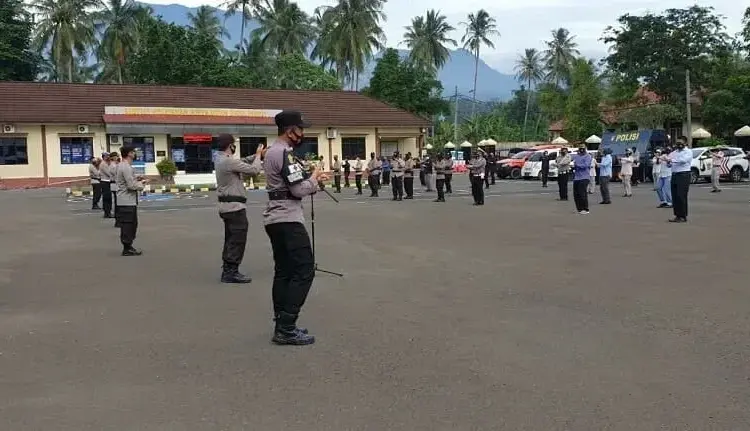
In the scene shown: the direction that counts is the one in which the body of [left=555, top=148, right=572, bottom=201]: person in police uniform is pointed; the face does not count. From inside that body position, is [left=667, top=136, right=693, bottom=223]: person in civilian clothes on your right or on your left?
on your left

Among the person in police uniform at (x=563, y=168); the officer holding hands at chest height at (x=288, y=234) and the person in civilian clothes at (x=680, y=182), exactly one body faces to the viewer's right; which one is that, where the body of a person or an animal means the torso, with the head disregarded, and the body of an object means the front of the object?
the officer holding hands at chest height

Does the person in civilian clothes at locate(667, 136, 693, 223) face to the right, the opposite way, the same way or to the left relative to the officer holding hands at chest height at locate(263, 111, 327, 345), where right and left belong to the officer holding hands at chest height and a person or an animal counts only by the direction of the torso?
the opposite way

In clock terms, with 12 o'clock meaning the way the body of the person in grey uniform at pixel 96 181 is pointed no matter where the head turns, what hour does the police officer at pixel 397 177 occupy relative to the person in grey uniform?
The police officer is roughly at 12 o'clock from the person in grey uniform.

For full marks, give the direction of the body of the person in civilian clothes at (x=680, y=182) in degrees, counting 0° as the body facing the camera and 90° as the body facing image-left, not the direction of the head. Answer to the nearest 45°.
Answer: approximately 45°

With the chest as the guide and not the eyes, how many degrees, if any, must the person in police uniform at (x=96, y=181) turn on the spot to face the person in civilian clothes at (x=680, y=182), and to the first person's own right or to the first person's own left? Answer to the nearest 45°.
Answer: approximately 45° to the first person's own right

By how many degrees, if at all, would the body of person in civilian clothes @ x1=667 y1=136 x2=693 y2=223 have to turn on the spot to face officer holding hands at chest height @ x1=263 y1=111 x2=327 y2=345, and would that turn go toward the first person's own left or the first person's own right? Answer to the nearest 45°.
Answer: approximately 45° to the first person's own left

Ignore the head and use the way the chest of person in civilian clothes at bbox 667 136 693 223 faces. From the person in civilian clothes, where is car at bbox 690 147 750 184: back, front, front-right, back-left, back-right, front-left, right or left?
back-right

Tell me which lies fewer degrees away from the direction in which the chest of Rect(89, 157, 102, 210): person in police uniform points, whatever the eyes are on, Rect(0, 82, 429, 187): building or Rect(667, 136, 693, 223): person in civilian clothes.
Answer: the person in civilian clothes

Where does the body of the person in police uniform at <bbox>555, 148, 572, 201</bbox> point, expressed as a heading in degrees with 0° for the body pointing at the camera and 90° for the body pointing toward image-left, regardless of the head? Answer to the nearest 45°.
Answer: approximately 45°

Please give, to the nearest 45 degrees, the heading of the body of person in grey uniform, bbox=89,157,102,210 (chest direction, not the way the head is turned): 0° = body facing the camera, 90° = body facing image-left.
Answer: approximately 270°

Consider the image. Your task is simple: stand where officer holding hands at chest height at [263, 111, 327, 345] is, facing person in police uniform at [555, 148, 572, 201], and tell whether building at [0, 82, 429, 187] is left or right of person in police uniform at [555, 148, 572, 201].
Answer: left
